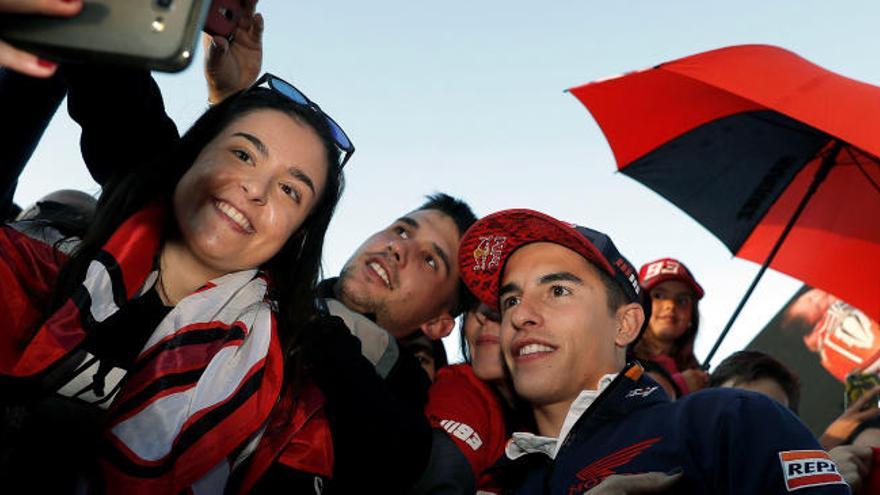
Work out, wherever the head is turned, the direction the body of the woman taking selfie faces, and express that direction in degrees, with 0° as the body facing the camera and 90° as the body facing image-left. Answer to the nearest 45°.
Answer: approximately 0°

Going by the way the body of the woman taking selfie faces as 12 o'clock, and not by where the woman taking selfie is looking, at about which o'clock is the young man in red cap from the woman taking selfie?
The young man in red cap is roughly at 9 o'clock from the woman taking selfie.

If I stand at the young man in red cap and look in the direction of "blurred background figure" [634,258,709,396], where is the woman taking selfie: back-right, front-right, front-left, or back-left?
back-left

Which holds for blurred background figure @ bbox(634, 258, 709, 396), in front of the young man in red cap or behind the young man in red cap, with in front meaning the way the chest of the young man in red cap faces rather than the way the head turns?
behind

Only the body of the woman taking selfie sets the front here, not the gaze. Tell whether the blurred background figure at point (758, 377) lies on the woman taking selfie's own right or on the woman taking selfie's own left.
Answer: on the woman taking selfie's own left

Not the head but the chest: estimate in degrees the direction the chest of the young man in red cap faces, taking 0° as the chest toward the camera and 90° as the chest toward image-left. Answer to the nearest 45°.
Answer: approximately 45°

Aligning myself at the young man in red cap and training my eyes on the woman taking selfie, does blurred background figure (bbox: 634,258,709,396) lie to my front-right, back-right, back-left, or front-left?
back-right

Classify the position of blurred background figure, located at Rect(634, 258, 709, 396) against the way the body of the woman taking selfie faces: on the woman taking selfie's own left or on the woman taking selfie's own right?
on the woman taking selfie's own left
